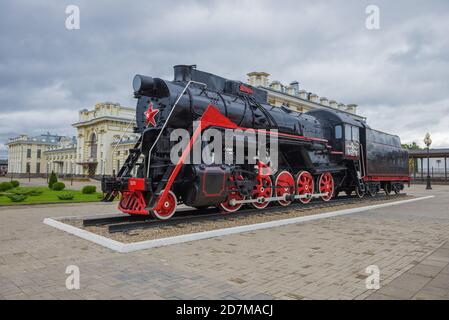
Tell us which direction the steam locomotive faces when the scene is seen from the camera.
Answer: facing the viewer and to the left of the viewer
